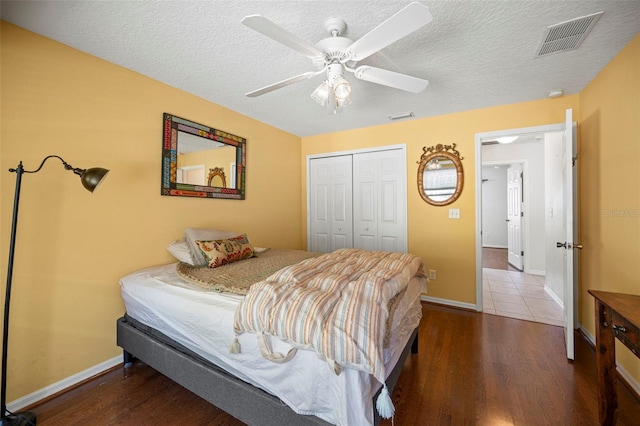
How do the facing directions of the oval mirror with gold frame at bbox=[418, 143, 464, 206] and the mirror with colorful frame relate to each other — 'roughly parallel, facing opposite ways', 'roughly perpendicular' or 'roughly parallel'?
roughly perpendicular

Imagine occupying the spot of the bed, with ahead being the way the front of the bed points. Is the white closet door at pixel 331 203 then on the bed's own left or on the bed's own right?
on the bed's own left

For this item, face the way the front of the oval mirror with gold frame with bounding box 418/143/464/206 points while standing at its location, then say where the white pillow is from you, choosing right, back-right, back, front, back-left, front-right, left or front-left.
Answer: front-right

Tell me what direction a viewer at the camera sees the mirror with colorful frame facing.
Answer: facing the viewer and to the right of the viewer

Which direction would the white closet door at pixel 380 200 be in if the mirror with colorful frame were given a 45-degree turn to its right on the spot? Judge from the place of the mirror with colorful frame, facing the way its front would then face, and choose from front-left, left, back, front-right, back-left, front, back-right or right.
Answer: left

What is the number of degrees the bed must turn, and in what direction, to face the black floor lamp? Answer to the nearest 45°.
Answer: approximately 135° to its right

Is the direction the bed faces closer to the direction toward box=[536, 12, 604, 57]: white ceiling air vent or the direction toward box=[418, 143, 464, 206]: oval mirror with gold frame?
the white ceiling air vent

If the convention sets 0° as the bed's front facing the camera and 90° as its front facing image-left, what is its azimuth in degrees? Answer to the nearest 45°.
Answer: approximately 315°

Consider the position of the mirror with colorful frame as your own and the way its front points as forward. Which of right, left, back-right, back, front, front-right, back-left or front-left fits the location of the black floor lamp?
right

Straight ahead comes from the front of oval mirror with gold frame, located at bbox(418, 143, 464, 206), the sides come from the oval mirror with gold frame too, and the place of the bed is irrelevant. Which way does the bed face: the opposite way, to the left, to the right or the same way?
to the left

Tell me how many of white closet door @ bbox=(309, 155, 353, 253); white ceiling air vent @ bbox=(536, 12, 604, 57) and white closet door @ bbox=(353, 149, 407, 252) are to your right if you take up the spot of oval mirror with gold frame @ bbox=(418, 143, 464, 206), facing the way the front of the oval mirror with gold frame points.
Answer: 2

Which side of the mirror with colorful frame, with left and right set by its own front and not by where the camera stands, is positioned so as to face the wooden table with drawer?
front

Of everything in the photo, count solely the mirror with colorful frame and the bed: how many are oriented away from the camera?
0

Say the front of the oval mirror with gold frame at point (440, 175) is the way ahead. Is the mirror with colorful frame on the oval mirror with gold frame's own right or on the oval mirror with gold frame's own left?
on the oval mirror with gold frame's own right

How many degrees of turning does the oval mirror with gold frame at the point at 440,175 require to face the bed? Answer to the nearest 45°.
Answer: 0° — it already faces it

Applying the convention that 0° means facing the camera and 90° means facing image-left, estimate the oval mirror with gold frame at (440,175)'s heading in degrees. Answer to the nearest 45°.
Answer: approximately 0°

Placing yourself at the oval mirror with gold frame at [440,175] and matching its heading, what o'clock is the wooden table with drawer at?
The wooden table with drawer is roughly at 11 o'clock from the oval mirror with gold frame.

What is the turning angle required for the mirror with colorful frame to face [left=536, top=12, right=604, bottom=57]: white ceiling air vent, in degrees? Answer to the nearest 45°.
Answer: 0° — it already faces it
